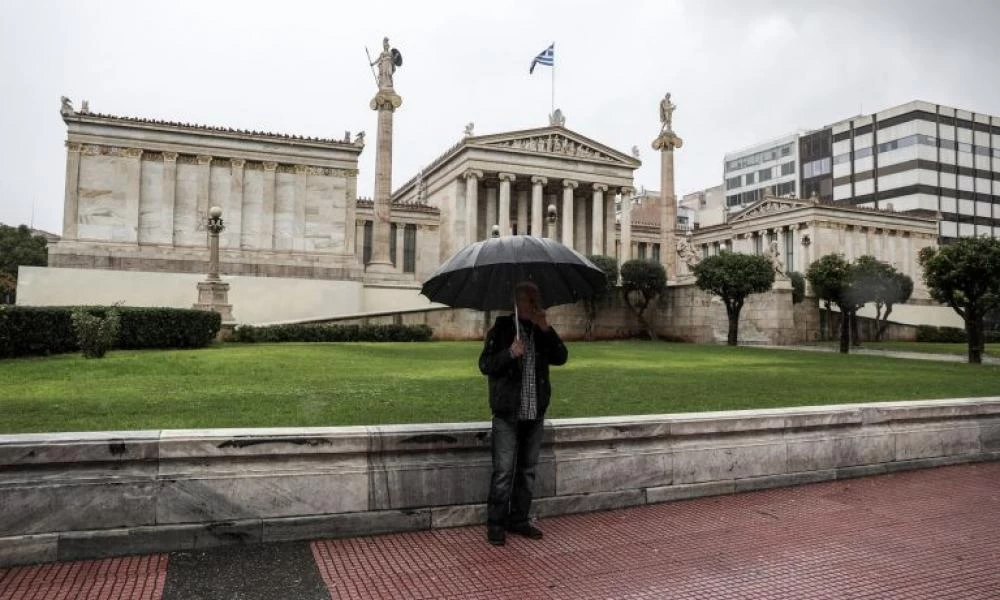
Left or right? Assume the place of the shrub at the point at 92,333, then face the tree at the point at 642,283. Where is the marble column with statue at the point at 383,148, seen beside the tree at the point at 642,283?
left

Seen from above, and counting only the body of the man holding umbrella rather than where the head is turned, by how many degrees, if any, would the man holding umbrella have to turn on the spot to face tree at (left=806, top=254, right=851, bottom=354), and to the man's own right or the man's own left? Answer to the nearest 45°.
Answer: approximately 90° to the man's own left

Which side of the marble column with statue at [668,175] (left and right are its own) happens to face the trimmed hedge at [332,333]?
right

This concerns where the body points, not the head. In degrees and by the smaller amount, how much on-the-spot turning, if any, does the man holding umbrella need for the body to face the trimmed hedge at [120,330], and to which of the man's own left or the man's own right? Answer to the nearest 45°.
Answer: approximately 180°

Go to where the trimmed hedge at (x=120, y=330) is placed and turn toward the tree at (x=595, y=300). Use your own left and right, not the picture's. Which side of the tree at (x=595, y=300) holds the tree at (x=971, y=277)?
right

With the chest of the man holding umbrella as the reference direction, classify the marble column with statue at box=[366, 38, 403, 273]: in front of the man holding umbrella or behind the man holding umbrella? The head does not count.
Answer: behind

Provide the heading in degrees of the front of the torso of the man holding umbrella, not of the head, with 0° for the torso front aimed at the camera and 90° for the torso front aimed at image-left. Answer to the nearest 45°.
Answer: approximately 315°

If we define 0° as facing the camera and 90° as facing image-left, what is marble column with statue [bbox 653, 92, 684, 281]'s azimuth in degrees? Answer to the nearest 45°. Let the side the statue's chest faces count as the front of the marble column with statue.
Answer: approximately 315°

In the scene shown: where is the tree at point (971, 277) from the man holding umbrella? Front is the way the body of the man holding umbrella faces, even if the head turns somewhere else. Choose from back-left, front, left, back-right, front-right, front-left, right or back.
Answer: left

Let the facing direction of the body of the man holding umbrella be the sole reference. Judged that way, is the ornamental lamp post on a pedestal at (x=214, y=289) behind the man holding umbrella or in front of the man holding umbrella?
behind

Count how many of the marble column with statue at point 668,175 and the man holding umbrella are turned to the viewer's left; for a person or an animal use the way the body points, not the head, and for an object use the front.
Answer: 0
